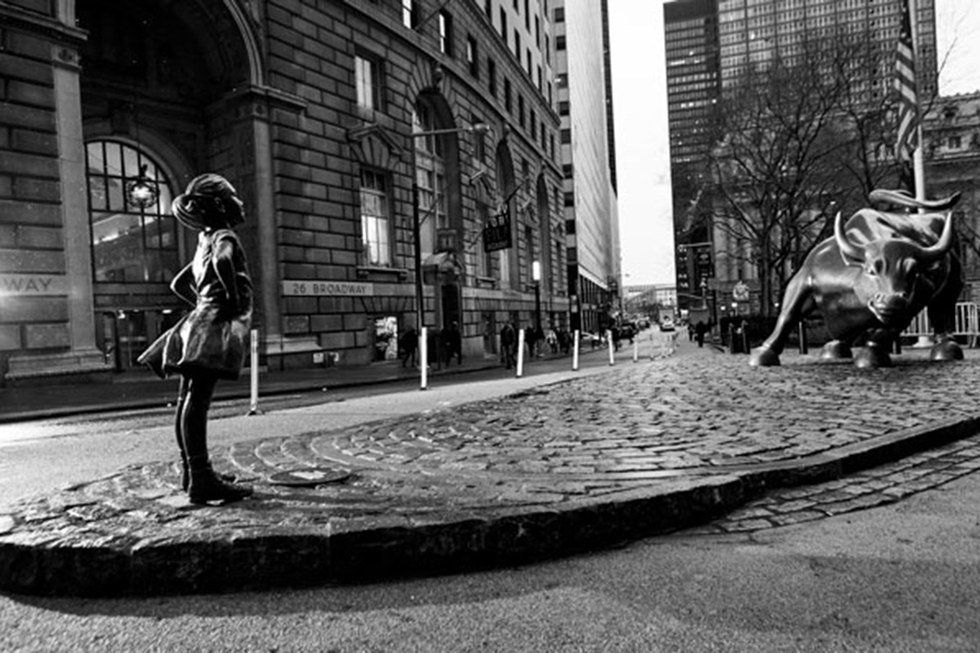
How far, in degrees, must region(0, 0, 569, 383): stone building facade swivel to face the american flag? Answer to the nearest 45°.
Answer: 0° — it already faces it

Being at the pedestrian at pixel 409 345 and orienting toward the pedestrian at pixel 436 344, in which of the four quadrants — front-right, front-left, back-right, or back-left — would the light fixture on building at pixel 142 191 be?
back-right

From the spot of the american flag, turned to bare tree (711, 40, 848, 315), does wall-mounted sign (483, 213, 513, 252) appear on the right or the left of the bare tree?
left

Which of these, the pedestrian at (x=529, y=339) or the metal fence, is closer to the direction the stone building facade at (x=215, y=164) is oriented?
the metal fence

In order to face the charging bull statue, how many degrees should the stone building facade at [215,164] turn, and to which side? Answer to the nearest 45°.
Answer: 0° — it already faces it

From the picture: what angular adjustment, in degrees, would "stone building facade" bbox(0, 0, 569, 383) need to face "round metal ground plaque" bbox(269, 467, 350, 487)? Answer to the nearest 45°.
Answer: approximately 45° to its right

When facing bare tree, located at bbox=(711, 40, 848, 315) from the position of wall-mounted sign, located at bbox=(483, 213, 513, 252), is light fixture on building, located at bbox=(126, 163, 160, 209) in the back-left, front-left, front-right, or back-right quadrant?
back-right

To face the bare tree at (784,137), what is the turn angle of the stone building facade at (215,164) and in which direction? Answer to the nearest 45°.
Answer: approximately 45° to its left

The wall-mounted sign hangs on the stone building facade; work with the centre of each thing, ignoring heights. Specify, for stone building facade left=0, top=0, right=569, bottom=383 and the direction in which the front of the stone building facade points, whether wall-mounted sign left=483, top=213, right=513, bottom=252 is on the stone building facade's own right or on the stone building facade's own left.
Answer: on the stone building facade's own left

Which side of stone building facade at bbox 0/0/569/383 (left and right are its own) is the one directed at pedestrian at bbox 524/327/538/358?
left

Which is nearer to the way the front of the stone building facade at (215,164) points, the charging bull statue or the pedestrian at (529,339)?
the charging bull statue

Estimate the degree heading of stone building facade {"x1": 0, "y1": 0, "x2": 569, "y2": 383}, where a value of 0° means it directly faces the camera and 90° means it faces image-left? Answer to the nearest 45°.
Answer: approximately 315°
